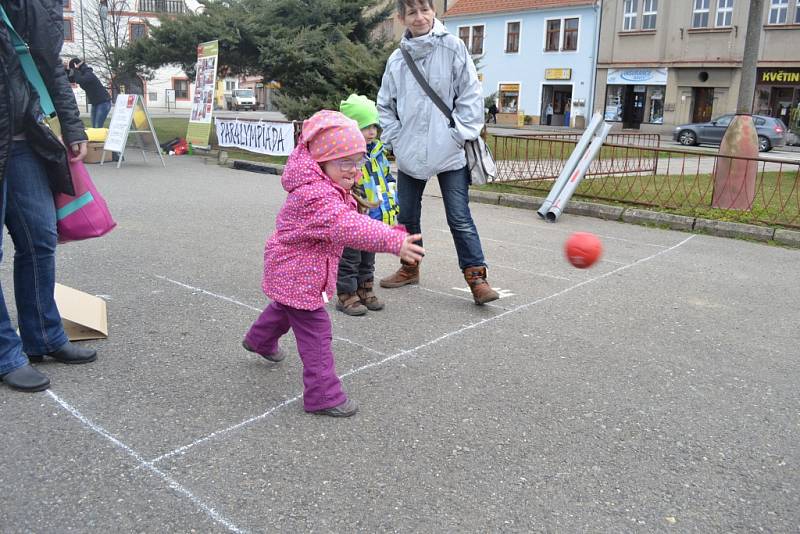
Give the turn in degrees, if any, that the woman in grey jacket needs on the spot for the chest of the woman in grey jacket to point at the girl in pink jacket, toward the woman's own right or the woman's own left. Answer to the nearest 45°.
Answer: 0° — they already face them

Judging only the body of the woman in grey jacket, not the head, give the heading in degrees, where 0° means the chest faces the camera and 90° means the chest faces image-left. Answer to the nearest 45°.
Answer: approximately 0°

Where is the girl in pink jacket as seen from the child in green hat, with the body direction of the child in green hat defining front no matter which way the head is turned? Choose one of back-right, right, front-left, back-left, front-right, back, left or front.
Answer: front-right

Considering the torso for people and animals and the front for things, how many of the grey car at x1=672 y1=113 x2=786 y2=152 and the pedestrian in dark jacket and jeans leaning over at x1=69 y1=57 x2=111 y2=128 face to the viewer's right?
0

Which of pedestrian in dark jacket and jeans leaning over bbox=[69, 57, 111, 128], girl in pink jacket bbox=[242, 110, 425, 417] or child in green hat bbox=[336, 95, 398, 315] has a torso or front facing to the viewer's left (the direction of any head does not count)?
the pedestrian in dark jacket and jeans leaning over

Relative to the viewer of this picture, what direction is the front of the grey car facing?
facing to the left of the viewer

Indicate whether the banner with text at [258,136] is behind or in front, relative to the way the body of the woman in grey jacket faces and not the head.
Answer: behind

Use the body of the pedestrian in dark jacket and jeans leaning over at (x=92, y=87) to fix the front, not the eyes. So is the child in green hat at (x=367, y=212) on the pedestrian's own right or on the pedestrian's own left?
on the pedestrian's own left

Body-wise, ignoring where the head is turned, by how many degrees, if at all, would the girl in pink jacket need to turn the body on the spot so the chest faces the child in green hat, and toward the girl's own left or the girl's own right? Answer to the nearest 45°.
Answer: approximately 90° to the girl's own left

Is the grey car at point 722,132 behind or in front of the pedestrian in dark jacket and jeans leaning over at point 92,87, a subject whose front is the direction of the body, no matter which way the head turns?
behind

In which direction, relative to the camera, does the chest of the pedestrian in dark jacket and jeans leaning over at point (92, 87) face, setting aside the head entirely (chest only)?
to the viewer's left

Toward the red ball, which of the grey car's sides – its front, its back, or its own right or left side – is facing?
left
